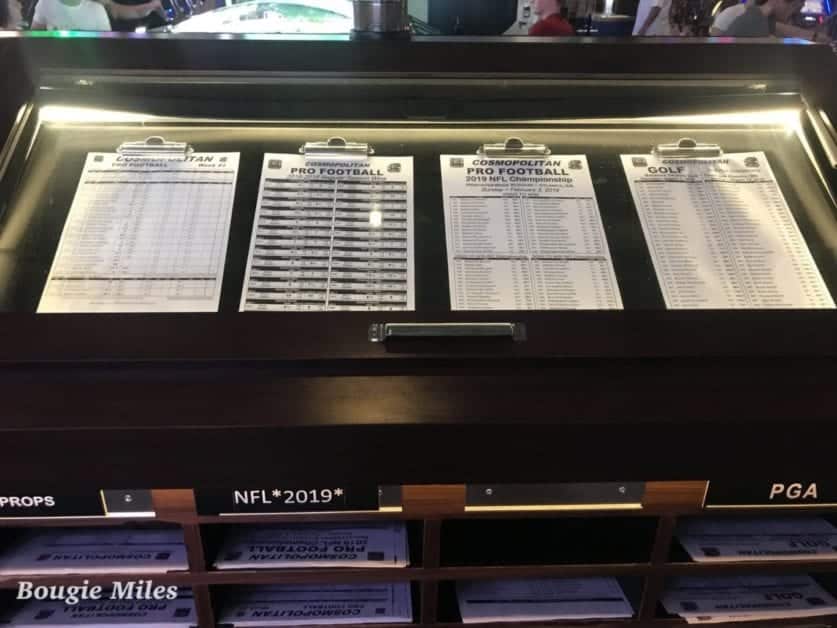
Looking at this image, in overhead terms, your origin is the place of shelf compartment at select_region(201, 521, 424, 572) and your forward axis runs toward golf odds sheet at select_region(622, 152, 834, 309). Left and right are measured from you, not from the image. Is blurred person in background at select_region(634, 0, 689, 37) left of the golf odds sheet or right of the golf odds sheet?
left

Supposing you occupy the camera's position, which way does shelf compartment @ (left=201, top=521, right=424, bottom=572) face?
facing the viewer

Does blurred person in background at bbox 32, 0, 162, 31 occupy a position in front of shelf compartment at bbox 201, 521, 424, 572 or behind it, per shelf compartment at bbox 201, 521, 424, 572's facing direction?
behind

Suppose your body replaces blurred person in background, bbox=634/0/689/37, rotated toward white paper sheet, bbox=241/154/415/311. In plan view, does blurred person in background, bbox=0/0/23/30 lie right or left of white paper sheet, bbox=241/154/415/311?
right

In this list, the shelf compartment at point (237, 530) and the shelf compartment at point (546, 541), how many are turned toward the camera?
2

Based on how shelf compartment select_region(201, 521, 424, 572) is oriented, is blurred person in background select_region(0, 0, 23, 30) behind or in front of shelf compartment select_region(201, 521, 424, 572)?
behind

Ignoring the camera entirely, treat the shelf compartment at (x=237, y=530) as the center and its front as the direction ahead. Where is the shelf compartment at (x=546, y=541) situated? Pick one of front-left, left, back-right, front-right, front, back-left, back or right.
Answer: left

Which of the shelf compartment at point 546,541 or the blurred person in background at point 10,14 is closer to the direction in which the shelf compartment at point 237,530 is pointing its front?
the shelf compartment

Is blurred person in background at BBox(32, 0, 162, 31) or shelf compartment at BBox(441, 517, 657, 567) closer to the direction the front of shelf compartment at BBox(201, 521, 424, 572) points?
the shelf compartment

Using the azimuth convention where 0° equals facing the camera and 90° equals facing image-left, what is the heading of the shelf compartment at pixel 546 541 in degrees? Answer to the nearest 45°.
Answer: approximately 0°

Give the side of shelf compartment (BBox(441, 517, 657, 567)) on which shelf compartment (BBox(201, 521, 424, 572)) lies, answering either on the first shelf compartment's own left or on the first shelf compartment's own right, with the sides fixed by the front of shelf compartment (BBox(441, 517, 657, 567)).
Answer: on the first shelf compartment's own right

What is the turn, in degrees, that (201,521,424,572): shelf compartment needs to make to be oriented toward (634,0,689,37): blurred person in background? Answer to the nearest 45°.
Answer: approximately 135° to its left
